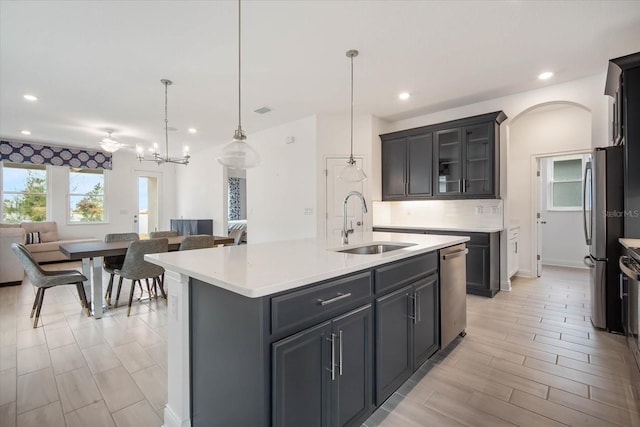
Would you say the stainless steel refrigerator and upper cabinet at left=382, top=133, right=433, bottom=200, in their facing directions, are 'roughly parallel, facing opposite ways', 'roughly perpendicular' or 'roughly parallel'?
roughly perpendicular

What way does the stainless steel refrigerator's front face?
to the viewer's left

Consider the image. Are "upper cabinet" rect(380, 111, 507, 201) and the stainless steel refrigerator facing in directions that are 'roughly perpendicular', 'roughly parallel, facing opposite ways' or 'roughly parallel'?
roughly perpendicular

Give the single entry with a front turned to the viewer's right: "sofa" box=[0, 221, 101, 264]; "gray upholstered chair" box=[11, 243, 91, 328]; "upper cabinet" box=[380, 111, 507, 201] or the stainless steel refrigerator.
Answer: the gray upholstered chair

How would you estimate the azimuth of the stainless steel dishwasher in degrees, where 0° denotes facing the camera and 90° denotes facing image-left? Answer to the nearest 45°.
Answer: approximately 315°

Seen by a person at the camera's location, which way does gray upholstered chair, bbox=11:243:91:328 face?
facing to the right of the viewer
